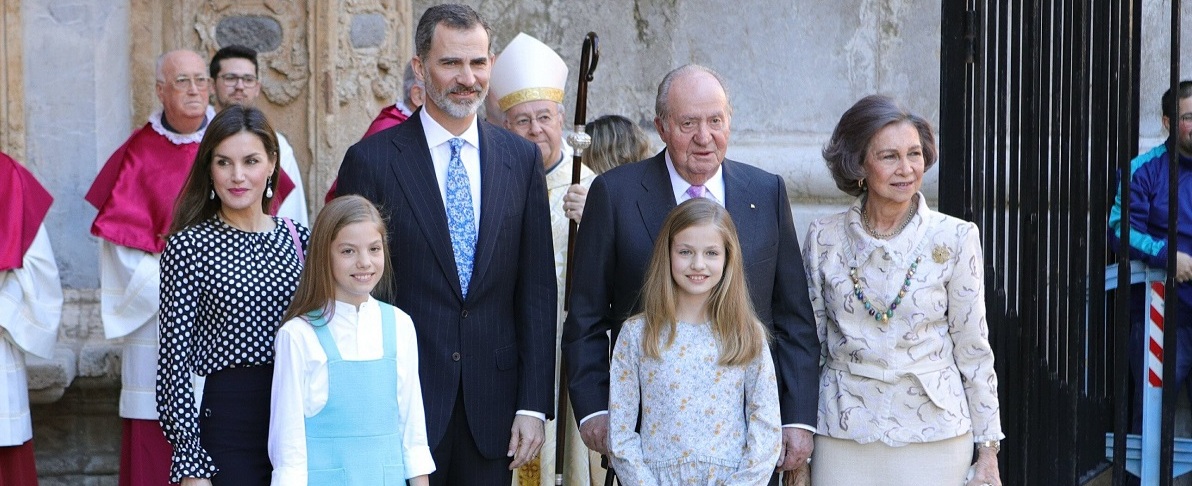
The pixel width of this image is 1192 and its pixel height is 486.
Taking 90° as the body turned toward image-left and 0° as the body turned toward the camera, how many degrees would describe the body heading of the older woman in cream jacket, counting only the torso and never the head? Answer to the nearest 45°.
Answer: approximately 0°

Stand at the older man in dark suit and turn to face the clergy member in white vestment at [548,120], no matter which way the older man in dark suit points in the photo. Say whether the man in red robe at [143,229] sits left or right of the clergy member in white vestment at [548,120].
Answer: left

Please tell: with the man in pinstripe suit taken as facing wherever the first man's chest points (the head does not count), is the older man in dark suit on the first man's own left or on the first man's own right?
on the first man's own left

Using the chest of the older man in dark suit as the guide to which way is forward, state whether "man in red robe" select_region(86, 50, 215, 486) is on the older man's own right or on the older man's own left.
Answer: on the older man's own right

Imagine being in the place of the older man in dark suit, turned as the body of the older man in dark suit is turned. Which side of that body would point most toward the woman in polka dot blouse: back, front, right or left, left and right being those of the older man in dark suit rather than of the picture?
right

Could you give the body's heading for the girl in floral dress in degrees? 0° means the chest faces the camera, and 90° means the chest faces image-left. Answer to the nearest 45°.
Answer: approximately 0°
